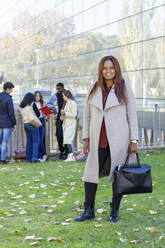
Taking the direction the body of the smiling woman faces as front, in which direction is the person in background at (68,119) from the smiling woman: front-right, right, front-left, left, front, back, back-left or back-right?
back

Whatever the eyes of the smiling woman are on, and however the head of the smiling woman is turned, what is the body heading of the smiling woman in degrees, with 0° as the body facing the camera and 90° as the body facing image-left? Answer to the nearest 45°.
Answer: approximately 0°

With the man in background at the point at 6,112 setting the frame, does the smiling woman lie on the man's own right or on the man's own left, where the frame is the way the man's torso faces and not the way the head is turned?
on the man's own right

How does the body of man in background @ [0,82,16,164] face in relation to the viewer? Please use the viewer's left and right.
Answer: facing away from the viewer and to the right of the viewer

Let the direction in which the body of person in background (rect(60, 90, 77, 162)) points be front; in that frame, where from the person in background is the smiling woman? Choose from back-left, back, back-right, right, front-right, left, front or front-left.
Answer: left

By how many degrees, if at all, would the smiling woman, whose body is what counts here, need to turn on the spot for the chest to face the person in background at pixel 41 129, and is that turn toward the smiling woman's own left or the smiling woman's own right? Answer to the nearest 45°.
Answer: approximately 180°

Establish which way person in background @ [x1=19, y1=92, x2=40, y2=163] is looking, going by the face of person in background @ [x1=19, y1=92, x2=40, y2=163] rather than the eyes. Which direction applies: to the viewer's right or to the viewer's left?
to the viewer's right

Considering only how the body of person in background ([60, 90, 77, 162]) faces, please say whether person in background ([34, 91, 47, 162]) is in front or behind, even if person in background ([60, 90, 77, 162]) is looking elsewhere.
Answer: in front

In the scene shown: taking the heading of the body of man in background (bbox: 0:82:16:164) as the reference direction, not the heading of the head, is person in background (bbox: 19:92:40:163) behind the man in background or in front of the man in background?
in front
